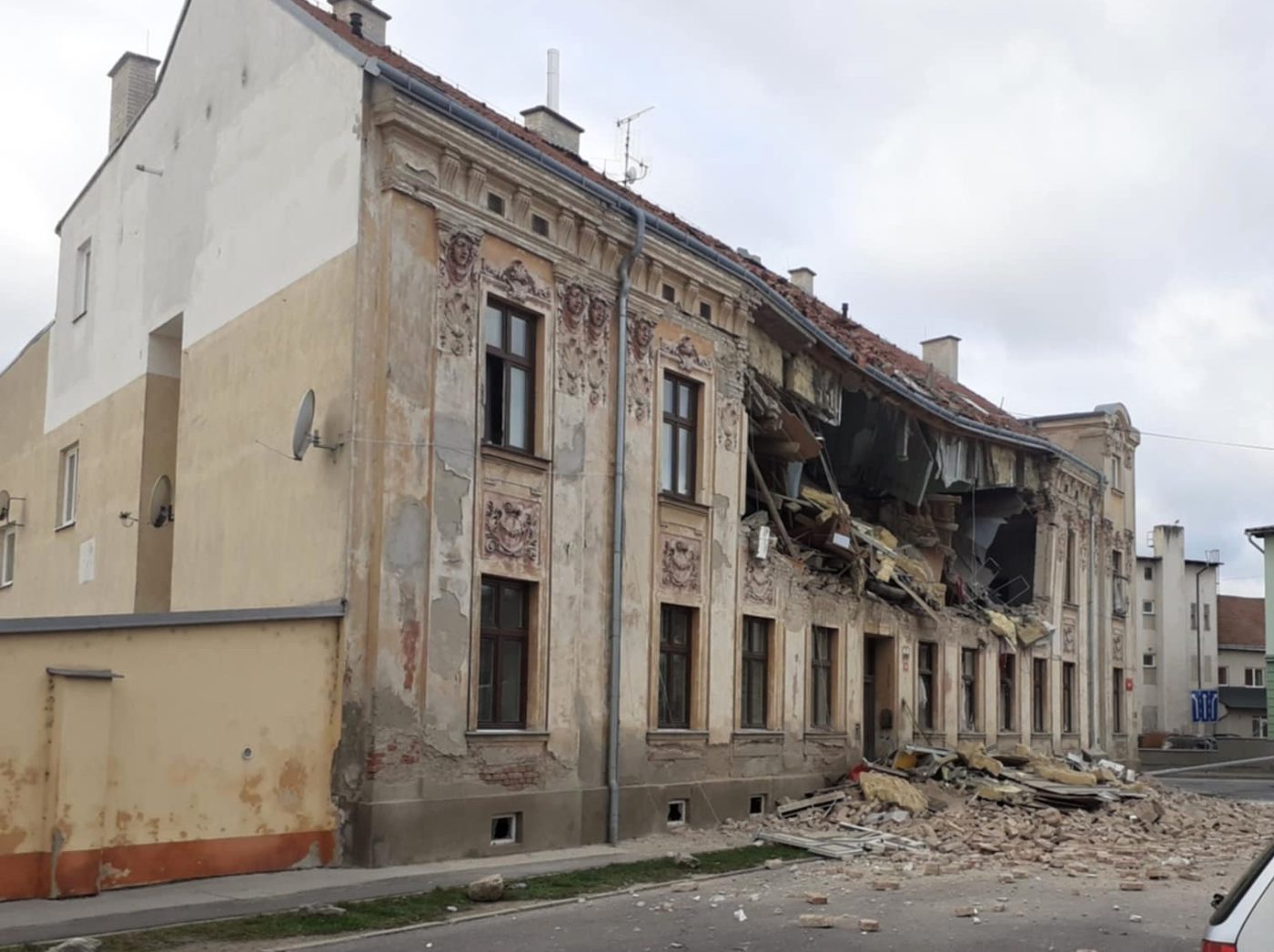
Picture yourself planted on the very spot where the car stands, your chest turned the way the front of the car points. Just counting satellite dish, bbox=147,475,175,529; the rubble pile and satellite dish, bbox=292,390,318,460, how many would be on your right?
0

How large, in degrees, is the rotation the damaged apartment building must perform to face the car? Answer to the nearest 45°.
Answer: approximately 45° to its right

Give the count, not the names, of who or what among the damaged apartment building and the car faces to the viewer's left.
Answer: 0

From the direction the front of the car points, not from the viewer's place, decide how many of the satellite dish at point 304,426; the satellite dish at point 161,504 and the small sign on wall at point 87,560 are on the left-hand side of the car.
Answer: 3

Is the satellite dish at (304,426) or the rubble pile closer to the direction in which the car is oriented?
the rubble pile

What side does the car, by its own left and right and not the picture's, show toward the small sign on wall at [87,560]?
left

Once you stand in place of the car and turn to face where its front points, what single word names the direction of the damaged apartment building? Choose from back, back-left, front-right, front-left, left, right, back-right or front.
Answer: left

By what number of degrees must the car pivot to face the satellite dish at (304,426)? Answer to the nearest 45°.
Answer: approximately 90° to its left

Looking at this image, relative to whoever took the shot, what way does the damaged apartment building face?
facing the viewer and to the right of the viewer

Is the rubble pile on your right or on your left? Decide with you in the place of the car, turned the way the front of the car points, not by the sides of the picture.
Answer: on your left

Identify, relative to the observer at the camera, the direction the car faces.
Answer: facing away from the viewer and to the right of the viewer
